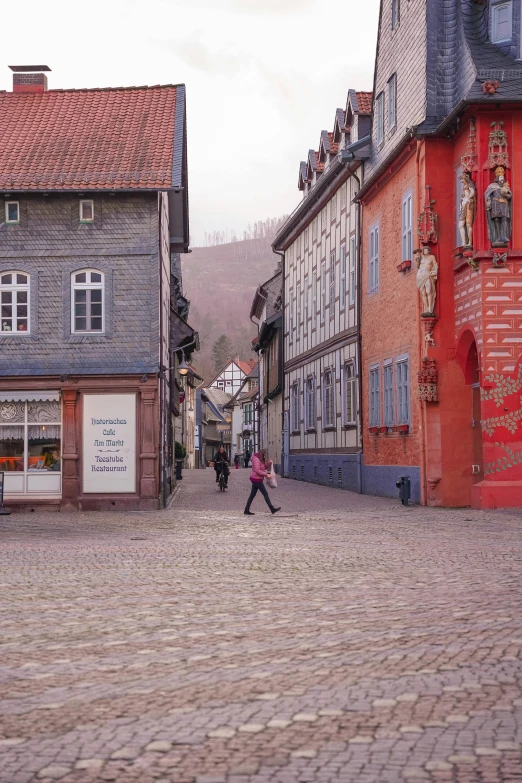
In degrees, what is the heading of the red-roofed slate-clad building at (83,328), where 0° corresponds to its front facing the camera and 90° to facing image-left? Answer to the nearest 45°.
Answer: approximately 0°

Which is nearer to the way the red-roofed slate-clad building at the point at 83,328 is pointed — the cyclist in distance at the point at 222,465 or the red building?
the red building

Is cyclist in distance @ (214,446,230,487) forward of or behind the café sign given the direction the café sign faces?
behind

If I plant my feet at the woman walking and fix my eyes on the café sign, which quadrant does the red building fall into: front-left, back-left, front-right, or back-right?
back-right

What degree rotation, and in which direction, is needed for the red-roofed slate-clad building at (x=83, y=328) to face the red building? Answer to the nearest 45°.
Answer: approximately 90° to its left

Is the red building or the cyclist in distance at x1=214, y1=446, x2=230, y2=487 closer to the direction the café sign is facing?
the red building

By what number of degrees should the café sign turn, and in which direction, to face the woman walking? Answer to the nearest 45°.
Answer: approximately 45° to its left
